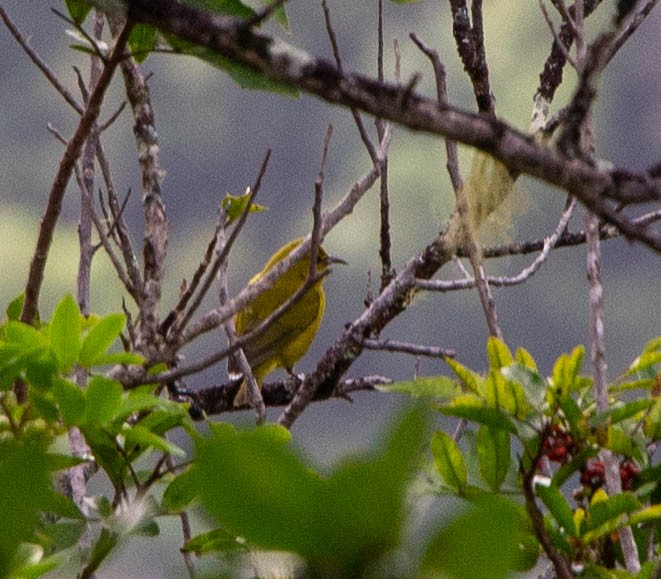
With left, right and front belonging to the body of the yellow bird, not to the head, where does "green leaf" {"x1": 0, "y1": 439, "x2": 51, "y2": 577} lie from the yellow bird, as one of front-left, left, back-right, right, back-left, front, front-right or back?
right

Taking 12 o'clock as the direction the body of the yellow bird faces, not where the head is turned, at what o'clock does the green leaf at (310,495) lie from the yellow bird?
The green leaf is roughly at 3 o'clock from the yellow bird.

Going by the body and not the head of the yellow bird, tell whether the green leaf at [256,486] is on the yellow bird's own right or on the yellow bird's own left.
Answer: on the yellow bird's own right

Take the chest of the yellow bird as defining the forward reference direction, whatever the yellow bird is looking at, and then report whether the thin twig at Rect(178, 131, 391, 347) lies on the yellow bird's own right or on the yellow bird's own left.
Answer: on the yellow bird's own right

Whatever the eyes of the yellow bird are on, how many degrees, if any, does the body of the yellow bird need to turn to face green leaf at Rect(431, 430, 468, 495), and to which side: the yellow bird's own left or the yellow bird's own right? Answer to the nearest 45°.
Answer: approximately 90° to the yellow bird's own right

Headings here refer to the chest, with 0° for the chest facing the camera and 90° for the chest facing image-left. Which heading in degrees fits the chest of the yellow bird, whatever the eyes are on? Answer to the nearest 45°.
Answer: approximately 270°

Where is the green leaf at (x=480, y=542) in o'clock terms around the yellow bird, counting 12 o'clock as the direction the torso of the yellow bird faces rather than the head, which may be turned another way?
The green leaf is roughly at 3 o'clock from the yellow bird.
